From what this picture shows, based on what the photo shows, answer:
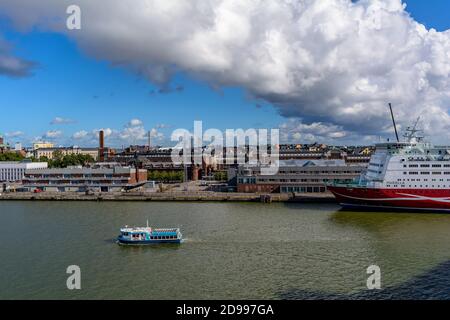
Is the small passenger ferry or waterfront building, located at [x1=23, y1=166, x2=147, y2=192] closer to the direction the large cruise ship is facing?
the waterfront building

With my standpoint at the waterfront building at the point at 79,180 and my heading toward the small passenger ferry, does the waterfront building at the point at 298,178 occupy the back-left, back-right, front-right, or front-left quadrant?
front-left

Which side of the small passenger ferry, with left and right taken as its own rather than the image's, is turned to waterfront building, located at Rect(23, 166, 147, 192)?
right

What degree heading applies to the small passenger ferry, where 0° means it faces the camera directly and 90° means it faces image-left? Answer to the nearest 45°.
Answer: approximately 90°

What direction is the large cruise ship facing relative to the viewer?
to the viewer's left

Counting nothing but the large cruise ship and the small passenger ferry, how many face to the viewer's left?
2

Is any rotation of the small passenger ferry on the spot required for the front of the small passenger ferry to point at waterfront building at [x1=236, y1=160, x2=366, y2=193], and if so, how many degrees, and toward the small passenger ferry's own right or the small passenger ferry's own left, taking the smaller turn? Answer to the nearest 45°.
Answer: approximately 135° to the small passenger ferry's own right

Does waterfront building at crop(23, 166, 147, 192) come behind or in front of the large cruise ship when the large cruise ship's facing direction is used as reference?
in front

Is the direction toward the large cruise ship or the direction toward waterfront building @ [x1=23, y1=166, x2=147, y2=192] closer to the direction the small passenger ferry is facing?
the waterfront building

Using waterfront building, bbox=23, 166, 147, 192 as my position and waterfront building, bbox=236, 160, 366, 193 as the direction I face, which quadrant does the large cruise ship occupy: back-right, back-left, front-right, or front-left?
front-right

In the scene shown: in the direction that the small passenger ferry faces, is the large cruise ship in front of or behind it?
behind

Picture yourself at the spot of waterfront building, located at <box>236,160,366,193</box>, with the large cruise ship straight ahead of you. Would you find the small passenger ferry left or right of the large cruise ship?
right

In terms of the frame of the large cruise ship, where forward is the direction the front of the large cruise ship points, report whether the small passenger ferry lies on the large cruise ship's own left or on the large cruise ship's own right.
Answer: on the large cruise ship's own left
